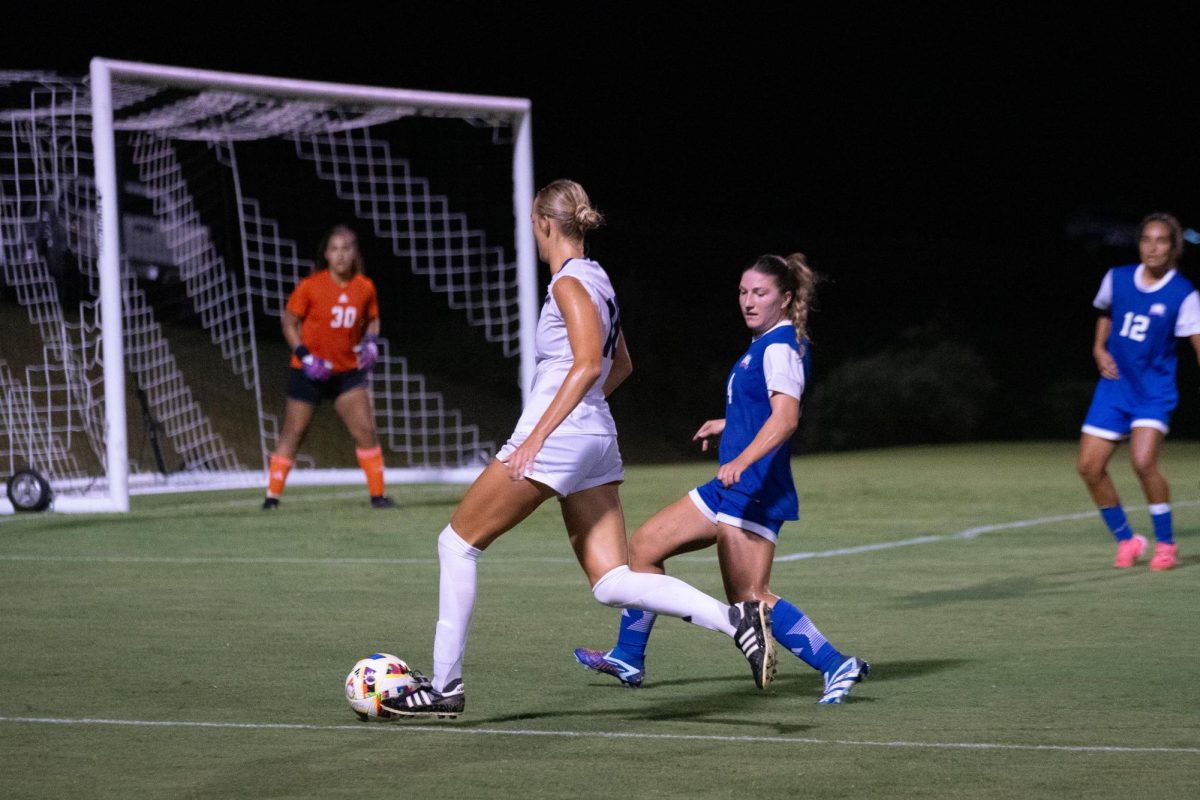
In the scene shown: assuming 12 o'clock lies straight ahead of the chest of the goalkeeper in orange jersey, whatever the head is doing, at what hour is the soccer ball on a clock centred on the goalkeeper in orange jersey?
The soccer ball is roughly at 12 o'clock from the goalkeeper in orange jersey.

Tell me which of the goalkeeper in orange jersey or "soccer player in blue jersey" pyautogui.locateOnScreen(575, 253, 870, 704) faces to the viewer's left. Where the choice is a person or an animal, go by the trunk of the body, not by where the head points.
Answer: the soccer player in blue jersey

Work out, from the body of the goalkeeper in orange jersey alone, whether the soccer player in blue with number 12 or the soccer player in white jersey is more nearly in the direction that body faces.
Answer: the soccer player in white jersey

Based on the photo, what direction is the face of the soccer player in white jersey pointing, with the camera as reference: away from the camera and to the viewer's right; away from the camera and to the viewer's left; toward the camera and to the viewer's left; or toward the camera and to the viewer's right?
away from the camera and to the viewer's left

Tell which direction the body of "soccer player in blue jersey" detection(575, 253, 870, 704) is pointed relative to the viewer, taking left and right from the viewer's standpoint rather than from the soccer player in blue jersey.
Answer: facing to the left of the viewer

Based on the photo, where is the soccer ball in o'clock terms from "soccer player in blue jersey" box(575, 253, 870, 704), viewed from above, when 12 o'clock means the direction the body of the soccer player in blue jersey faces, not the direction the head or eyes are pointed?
The soccer ball is roughly at 11 o'clock from the soccer player in blue jersey.
